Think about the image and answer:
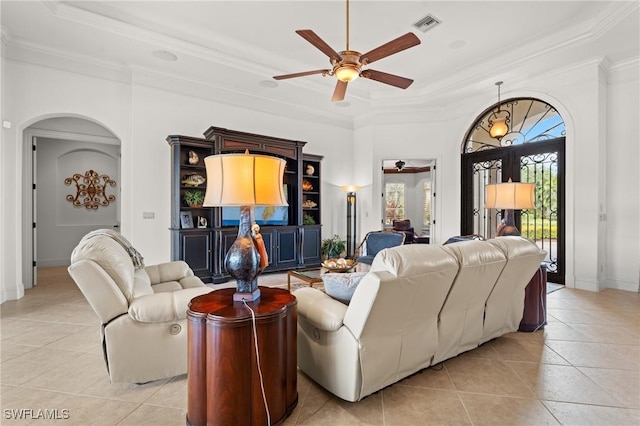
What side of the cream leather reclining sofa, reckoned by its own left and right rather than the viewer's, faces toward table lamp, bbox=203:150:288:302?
left

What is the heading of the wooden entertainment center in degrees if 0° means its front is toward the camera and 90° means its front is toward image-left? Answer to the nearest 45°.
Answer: approximately 315°

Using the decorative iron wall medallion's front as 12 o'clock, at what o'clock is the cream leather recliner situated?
The cream leather recliner is roughly at 12 o'clock from the decorative iron wall medallion.

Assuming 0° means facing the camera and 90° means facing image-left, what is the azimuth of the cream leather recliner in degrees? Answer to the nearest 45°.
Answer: approximately 270°

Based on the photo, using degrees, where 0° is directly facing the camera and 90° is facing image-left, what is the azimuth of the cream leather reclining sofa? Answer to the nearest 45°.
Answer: approximately 135°

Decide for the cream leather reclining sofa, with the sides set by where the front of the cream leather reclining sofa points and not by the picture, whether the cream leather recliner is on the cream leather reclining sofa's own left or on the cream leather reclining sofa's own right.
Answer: on the cream leather reclining sofa's own left

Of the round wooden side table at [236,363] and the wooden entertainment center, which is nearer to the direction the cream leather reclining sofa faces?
the wooden entertainment center

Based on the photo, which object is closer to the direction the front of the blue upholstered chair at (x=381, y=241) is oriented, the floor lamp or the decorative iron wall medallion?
the decorative iron wall medallion
